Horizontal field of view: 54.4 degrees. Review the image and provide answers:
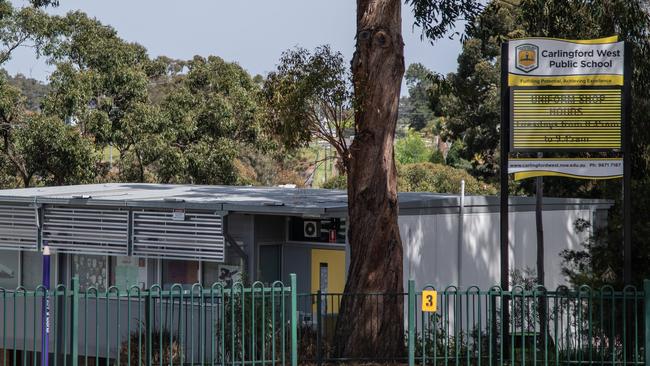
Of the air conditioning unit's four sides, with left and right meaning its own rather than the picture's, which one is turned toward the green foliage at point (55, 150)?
right

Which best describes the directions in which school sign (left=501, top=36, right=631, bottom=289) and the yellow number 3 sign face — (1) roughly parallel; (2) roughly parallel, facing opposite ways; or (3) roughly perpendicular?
roughly parallel

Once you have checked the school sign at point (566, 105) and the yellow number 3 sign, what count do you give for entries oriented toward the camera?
2

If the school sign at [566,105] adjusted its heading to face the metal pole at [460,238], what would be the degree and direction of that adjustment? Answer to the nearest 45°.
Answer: approximately 135° to its right

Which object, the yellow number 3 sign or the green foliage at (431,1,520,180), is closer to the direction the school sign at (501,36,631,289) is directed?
the yellow number 3 sign

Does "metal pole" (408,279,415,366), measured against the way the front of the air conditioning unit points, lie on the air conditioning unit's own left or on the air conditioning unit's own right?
on the air conditioning unit's own left

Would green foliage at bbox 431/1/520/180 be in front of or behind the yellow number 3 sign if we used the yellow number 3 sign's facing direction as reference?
behind

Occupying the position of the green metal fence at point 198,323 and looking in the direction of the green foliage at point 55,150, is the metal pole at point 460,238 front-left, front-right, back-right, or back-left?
front-right

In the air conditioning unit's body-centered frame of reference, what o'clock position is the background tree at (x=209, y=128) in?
The background tree is roughly at 4 o'clock from the air conditioning unit.

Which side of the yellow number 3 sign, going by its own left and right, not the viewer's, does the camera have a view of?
front

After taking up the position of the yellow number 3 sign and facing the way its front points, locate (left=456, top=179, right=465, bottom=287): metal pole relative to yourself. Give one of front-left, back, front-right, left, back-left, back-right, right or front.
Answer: back

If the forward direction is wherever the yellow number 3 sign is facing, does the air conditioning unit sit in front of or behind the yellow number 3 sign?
behind

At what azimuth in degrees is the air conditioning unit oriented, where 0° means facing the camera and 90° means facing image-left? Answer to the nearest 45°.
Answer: approximately 45°

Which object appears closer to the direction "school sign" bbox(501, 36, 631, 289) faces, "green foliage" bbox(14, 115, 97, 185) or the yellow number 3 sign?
the yellow number 3 sign
